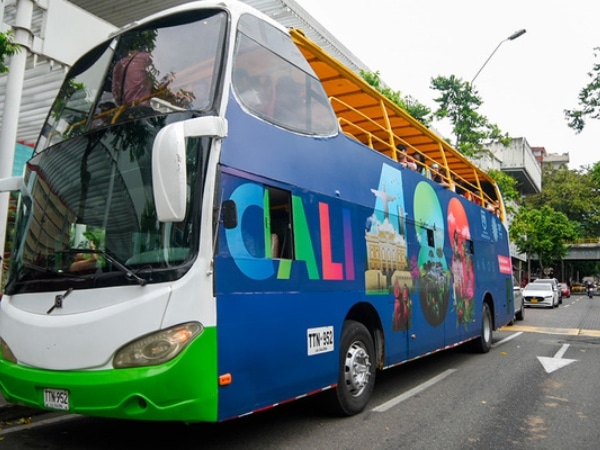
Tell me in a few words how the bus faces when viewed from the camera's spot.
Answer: facing the viewer and to the left of the viewer

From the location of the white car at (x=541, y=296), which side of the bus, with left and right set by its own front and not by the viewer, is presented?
back

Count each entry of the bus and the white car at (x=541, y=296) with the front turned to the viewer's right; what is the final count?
0
